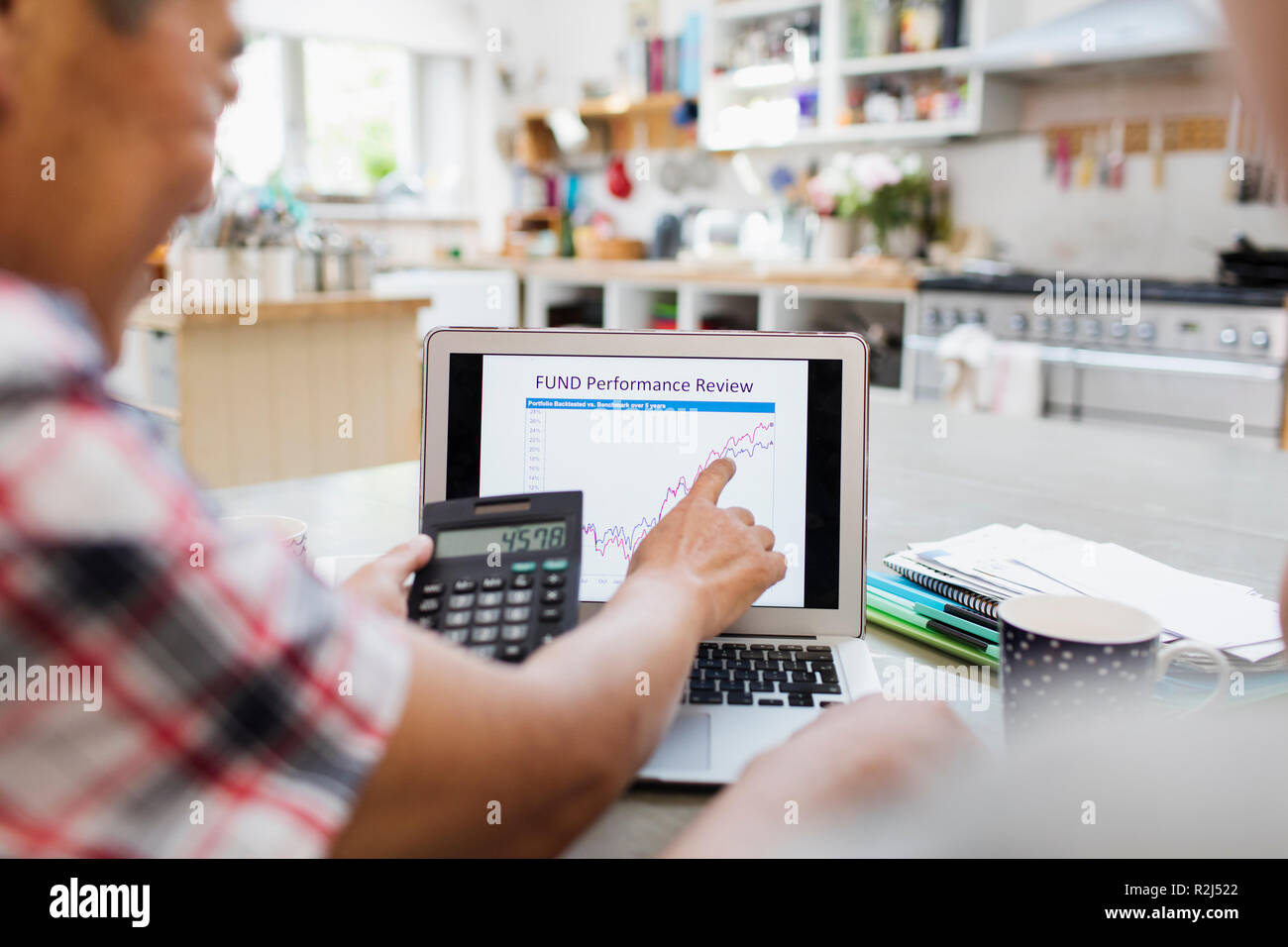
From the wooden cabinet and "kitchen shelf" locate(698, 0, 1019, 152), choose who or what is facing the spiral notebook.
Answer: the kitchen shelf

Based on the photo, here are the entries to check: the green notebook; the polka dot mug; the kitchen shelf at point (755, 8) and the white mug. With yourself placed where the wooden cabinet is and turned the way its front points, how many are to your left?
3

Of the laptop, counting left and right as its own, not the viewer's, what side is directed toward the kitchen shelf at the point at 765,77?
back

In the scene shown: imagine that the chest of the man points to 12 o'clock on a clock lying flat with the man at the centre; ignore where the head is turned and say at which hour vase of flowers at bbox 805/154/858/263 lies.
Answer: The vase of flowers is roughly at 11 o'clock from the man.

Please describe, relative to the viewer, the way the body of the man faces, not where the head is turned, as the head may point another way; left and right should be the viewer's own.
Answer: facing away from the viewer and to the right of the viewer

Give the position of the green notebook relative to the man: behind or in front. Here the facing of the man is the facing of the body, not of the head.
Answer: in front

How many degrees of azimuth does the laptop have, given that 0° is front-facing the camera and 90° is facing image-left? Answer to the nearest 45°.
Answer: approximately 0°

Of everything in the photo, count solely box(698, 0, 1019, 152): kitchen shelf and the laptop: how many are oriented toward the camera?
2

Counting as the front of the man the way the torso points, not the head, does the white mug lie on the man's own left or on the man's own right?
on the man's own left

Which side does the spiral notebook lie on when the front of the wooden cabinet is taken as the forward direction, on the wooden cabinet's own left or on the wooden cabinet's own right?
on the wooden cabinet's own left

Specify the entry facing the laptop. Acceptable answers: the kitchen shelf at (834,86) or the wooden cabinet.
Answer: the kitchen shelf

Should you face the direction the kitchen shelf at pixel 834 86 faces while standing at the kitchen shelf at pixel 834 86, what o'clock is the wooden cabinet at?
The wooden cabinet is roughly at 1 o'clock from the kitchen shelf.

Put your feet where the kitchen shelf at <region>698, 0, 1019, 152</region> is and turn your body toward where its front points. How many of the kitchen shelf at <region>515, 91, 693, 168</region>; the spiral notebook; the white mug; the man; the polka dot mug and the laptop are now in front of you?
5

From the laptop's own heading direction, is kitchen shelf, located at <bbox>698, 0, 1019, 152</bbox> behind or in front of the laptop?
behind
